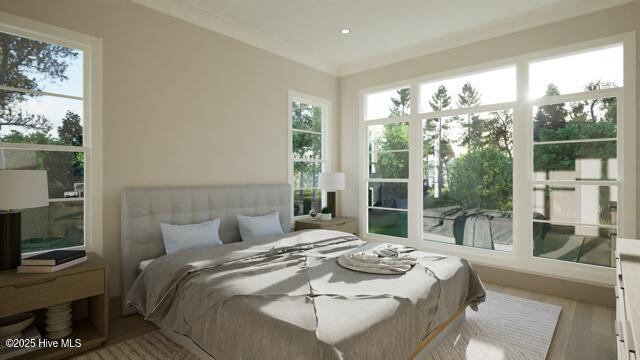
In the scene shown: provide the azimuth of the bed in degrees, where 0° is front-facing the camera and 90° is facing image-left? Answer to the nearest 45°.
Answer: approximately 315°

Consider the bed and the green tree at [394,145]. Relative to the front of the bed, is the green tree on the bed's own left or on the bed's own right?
on the bed's own left

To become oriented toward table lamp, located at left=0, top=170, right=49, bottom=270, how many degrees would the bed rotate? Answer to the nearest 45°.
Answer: approximately 135° to its right

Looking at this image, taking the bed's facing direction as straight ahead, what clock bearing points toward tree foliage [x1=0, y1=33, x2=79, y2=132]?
The tree foliage is roughly at 5 o'clock from the bed.

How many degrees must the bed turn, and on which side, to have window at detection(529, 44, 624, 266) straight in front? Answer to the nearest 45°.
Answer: approximately 45° to its left

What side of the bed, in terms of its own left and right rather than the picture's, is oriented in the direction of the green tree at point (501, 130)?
left

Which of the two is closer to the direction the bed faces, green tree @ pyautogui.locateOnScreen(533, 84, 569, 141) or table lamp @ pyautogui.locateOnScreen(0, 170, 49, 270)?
the green tree

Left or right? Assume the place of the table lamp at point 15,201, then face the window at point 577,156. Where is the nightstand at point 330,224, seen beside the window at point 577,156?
left
